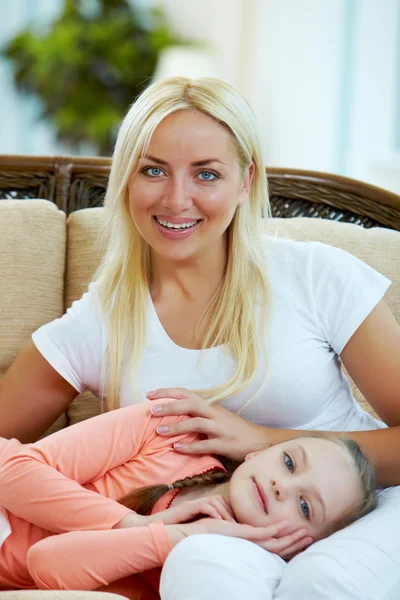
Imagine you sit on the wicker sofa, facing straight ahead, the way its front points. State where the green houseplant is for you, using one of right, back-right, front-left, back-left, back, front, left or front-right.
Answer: back

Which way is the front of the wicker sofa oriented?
toward the camera
